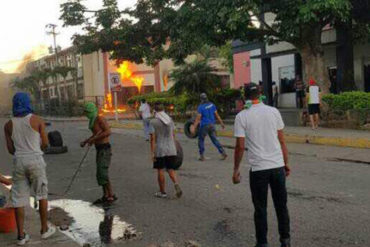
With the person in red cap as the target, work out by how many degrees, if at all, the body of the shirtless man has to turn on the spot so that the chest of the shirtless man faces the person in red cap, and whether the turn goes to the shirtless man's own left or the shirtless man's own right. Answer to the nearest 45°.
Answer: approximately 135° to the shirtless man's own right

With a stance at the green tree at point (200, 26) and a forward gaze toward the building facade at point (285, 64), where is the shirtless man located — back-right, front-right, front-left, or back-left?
back-right

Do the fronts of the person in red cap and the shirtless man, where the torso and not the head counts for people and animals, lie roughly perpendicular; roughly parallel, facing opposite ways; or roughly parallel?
roughly perpendicular

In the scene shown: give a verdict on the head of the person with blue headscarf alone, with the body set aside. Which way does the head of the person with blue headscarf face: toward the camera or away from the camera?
away from the camera

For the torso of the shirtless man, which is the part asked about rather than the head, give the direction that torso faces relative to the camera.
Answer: to the viewer's left

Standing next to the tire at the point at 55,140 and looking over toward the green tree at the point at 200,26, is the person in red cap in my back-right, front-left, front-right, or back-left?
front-right

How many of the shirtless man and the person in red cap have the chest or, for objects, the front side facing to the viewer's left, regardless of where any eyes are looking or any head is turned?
1

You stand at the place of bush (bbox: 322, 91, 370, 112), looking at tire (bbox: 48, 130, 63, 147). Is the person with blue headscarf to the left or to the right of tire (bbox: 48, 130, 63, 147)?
left

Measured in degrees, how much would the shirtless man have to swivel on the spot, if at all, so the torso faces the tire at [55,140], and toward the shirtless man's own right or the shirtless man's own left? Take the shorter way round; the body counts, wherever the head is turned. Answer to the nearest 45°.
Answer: approximately 90° to the shirtless man's own right

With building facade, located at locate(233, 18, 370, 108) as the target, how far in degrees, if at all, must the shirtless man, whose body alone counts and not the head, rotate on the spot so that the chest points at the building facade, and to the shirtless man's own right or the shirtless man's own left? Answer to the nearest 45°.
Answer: approximately 135° to the shirtless man's own right
